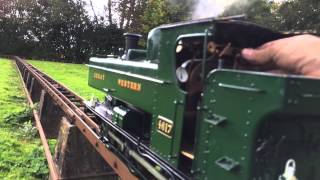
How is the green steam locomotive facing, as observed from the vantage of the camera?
facing away from the viewer and to the left of the viewer
